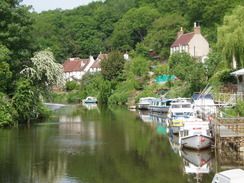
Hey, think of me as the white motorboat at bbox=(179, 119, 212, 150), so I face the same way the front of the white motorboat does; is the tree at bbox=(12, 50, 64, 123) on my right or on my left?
on my right

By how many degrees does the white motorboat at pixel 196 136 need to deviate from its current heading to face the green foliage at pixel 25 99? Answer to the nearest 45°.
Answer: approximately 135° to its right

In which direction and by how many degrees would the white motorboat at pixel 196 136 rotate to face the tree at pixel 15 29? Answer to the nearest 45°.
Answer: approximately 135° to its right

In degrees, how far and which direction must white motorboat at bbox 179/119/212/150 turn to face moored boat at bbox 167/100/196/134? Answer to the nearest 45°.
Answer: approximately 180°

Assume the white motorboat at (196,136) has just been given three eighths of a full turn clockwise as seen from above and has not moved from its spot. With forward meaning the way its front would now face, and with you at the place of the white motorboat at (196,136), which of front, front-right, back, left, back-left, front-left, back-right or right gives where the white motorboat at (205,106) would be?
front-right

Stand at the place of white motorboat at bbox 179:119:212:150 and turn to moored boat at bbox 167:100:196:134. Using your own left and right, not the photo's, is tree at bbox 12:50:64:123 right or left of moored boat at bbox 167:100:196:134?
left

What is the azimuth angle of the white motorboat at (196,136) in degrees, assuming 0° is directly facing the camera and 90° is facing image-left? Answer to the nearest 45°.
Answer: approximately 0°

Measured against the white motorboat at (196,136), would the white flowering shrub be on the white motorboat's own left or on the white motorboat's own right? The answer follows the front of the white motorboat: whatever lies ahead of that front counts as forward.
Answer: on the white motorboat's own right

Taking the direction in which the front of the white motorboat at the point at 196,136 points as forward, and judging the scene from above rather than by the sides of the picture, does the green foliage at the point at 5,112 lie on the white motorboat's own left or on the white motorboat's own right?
on the white motorboat's own right
